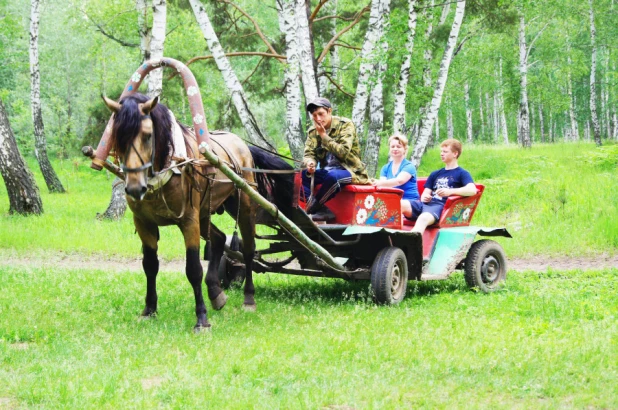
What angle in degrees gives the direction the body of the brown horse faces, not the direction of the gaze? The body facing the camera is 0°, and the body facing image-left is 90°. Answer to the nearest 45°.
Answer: approximately 45°

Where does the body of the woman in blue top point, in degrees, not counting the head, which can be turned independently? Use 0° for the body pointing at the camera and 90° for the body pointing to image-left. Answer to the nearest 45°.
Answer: approximately 45°
